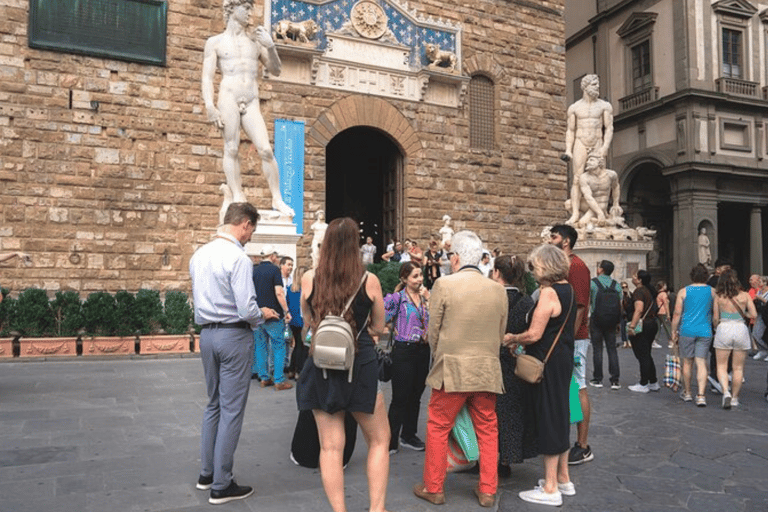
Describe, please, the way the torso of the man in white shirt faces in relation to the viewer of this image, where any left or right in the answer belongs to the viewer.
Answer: facing away from the viewer and to the right of the viewer

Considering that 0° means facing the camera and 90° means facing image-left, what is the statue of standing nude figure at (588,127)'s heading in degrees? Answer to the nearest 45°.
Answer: approximately 0°

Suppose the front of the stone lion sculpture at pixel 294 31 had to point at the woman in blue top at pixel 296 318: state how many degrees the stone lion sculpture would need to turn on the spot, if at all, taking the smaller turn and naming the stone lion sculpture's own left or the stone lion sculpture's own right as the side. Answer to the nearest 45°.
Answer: approximately 90° to the stone lion sculpture's own right

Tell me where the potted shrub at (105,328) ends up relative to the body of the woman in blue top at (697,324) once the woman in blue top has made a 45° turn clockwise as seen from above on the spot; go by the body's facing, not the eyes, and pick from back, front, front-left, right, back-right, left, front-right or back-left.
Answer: back-left

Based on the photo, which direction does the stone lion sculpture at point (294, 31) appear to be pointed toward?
to the viewer's right

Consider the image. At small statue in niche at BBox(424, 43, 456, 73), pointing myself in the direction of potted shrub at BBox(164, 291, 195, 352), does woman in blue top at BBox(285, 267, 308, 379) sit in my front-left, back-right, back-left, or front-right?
front-left

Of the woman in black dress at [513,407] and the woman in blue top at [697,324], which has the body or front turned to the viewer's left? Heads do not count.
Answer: the woman in black dress

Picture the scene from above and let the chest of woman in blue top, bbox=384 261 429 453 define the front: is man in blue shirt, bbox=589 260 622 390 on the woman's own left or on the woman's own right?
on the woman's own left

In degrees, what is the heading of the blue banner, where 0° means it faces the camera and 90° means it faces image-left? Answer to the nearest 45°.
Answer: approximately 0°

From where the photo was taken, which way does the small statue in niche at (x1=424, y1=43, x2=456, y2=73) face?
to the viewer's left

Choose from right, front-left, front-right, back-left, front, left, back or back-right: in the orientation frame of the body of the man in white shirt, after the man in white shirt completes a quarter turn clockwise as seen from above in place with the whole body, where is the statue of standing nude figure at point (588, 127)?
left

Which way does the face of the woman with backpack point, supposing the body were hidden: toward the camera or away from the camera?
away from the camera

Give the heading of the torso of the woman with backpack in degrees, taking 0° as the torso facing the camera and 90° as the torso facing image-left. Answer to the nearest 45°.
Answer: approximately 180°

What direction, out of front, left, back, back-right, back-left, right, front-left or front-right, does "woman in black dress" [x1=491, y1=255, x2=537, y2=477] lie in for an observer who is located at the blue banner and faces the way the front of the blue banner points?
front

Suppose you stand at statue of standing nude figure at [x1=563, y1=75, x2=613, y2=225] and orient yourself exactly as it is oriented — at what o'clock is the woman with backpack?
The woman with backpack is roughly at 12 o'clock from the statue of standing nude figure.
